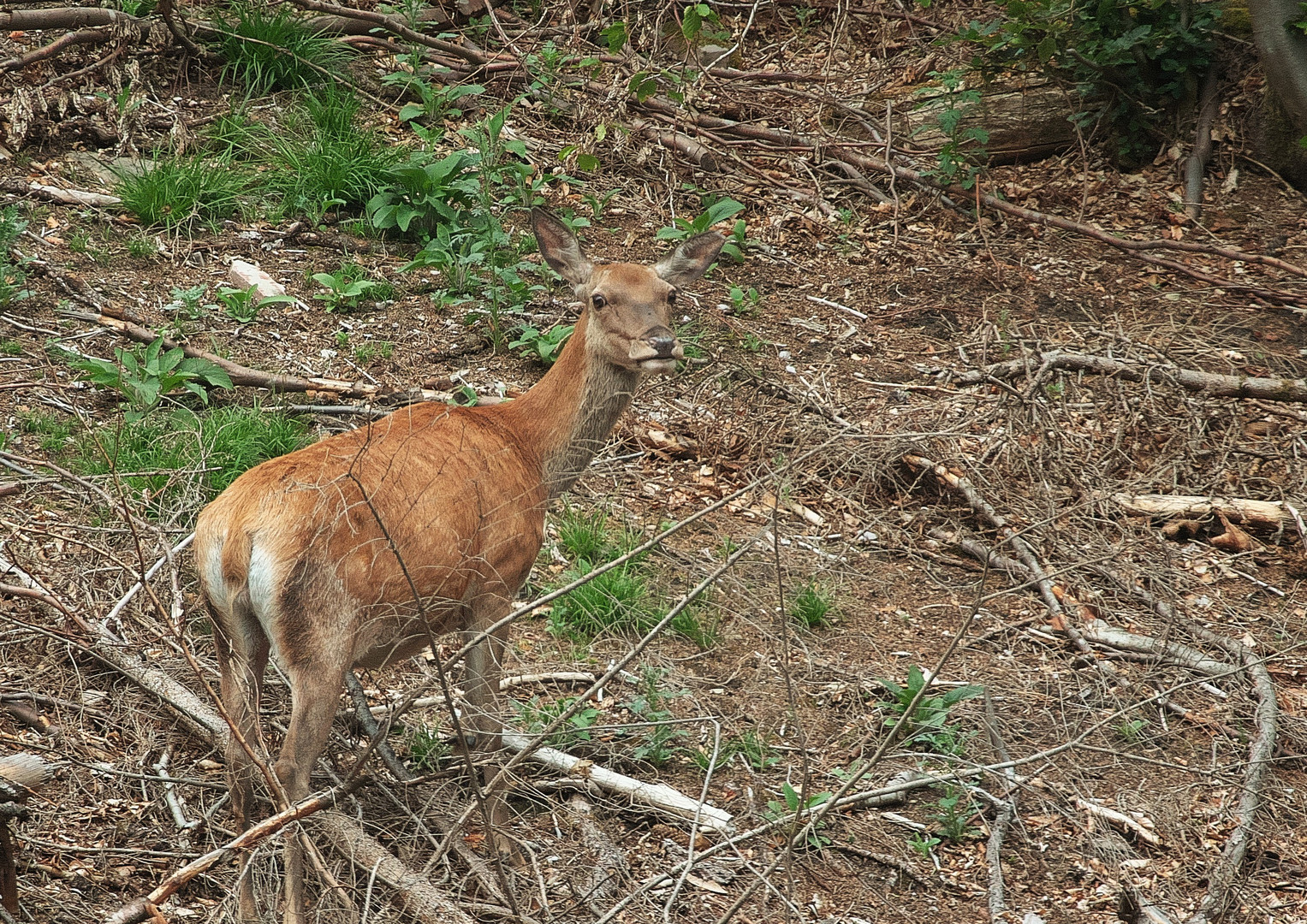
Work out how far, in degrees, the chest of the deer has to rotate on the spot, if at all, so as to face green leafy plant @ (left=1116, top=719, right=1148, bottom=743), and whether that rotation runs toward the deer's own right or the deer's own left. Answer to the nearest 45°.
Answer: approximately 45° to the deer's own right

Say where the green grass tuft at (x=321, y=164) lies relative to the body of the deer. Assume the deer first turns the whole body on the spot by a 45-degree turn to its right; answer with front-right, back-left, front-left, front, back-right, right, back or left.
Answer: left

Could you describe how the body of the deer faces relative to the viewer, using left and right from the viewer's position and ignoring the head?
facing away from the viewer and to the right of the viewer

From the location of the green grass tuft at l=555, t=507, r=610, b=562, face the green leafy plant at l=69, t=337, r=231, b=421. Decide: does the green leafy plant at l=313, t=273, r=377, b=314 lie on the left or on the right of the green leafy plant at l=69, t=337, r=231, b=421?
right

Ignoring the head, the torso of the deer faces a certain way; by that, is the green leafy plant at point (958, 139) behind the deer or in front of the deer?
in front

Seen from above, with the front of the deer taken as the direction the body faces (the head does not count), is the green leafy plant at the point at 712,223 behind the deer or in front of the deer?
in front

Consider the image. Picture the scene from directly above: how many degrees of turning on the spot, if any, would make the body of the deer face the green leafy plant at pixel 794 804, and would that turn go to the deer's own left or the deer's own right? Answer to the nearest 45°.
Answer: approximately 45° to the deer's own right

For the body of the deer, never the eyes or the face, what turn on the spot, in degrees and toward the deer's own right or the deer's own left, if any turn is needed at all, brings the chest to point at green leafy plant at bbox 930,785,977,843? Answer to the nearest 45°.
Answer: approximately 45° to the deer's own right

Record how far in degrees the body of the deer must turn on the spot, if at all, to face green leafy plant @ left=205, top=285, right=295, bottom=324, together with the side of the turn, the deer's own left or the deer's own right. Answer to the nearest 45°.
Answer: approximately 45° to the deer's own left

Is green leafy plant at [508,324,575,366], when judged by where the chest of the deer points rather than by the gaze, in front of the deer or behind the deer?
in front

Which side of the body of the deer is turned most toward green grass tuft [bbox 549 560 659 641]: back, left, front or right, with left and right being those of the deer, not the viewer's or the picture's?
front

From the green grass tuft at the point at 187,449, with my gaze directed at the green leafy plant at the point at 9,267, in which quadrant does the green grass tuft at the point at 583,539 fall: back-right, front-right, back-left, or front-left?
back-right

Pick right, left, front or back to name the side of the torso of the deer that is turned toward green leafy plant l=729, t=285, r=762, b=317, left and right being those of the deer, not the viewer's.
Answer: front
